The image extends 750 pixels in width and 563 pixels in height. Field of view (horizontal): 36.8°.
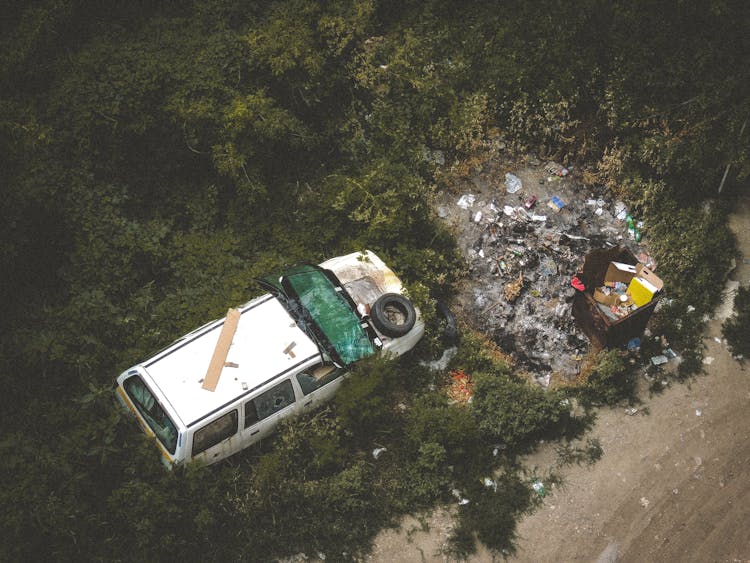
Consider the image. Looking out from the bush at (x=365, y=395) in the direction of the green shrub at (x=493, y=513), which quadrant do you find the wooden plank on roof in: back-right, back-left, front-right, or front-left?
back-right

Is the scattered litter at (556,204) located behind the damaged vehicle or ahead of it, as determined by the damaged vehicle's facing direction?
ahead

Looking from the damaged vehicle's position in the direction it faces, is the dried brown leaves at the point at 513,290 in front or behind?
in front

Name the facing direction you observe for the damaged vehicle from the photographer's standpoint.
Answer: facing away from the viewer and to the right of the viewer
